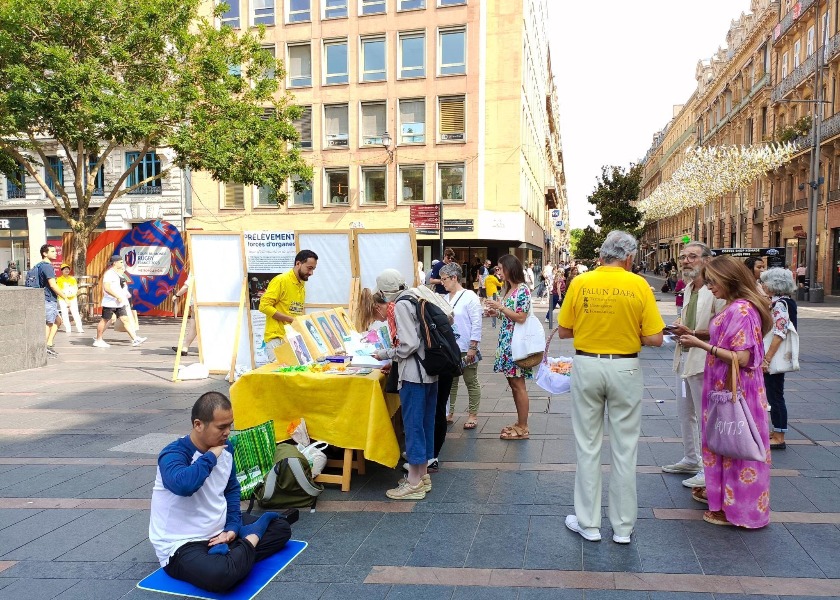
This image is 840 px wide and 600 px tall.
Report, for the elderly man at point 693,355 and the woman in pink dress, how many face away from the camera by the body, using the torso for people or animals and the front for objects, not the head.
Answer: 0

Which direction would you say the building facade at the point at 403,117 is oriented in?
toward the camera

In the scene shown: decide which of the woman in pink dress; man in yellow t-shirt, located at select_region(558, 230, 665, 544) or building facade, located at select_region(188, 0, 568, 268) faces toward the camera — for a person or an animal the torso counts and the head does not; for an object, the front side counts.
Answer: the building facade

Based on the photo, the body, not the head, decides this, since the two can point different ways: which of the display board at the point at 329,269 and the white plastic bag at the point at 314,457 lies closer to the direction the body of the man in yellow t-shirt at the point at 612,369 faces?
the display board

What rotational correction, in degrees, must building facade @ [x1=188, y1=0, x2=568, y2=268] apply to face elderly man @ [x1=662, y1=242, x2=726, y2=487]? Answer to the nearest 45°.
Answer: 0° — it already faces them

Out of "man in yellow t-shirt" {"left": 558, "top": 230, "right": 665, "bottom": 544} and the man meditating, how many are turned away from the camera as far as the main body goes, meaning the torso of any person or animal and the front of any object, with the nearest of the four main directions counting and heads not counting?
1

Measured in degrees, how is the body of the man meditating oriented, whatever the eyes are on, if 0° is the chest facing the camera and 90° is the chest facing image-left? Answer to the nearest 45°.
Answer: approximately 315°

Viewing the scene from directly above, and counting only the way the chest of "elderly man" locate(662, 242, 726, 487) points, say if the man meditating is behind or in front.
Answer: in front

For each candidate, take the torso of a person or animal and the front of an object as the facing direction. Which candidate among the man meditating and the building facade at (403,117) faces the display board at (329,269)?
the building facade

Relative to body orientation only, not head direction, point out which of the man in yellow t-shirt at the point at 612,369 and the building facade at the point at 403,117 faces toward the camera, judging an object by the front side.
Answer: the building facade

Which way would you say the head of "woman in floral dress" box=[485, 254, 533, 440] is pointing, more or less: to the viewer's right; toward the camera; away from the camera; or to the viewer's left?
to the viewer's left

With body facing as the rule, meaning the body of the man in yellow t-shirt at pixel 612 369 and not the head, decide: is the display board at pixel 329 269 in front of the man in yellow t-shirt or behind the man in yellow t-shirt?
in front

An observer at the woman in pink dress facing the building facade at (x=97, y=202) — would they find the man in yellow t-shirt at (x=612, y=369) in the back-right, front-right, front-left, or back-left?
front-left

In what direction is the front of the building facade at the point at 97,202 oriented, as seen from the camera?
facing the viewer

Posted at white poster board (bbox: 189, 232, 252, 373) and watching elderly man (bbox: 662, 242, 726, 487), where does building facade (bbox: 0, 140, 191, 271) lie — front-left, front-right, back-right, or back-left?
back-left

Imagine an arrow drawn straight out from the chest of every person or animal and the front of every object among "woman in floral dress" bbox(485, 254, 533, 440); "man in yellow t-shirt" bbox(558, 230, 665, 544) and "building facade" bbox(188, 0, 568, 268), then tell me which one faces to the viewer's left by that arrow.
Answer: the woman in floral dress

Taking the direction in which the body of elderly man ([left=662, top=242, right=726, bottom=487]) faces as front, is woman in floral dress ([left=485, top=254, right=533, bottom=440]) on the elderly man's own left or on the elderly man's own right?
on the elderly man's own right
